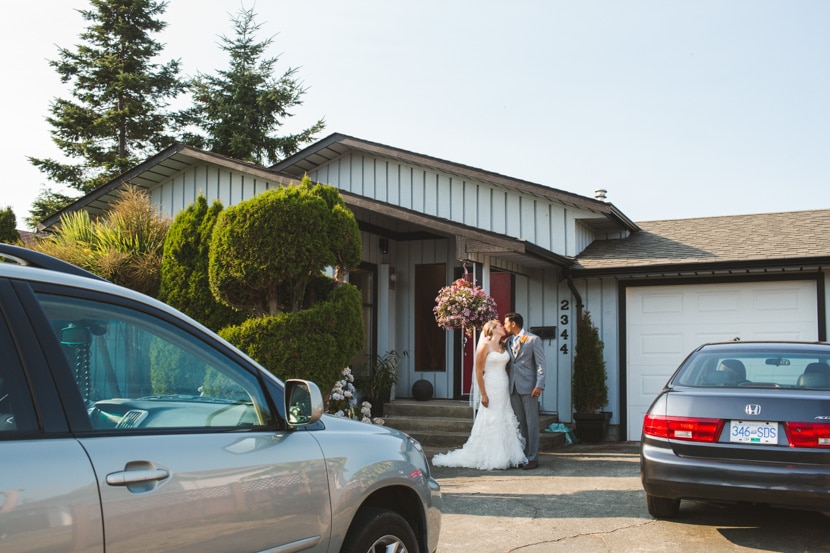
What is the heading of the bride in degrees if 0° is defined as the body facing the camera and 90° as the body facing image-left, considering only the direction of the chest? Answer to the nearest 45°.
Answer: approximately 315°

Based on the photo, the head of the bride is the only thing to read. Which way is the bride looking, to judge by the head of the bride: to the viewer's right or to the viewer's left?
to the viewer's right

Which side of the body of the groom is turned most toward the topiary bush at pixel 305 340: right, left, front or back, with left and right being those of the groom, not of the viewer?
front

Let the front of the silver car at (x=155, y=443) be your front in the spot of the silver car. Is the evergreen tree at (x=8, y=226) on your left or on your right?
on your left

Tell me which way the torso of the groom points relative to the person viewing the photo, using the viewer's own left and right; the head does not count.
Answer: facing the viewer and to the left of the viewer

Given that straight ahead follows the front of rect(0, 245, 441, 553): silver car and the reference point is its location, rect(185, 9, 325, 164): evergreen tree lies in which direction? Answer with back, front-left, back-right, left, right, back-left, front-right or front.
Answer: front-left

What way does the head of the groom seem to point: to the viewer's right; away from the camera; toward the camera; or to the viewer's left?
to the viewer's left

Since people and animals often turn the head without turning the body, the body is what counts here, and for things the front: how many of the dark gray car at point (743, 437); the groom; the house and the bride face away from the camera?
1

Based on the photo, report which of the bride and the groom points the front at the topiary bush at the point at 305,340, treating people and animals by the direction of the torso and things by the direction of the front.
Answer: the groom

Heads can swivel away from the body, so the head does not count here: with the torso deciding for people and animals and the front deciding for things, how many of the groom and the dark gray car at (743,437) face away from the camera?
1

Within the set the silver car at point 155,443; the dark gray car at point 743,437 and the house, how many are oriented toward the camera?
1

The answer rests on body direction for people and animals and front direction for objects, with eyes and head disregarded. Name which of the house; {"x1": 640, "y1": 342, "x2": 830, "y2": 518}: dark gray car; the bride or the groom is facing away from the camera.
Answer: the dark gray car

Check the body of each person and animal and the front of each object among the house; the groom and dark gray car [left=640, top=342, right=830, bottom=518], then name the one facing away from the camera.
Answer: the dark gray car

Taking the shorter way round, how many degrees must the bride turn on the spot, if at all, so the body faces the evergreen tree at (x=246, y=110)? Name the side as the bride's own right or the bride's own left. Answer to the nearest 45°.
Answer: approximately 180°

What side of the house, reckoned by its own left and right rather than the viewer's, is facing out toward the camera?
front

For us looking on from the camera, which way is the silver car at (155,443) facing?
facing away from the viewer and to the right of the viewer

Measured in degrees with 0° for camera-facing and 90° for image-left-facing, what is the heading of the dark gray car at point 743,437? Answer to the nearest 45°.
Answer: approximately 180°
